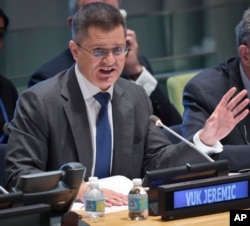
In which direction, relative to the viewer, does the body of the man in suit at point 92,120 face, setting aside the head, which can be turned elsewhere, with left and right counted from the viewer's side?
facing the viewer and to the right of the viewer

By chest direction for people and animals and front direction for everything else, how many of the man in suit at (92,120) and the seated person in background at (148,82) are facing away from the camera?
0

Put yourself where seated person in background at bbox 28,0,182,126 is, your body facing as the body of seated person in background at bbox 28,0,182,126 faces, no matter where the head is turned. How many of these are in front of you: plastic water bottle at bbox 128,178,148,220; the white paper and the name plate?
3

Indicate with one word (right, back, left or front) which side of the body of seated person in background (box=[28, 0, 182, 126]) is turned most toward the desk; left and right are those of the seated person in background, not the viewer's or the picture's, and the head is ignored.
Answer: front

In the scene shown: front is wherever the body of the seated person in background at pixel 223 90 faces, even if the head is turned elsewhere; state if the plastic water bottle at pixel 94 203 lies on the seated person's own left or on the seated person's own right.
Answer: on the seated person's own right

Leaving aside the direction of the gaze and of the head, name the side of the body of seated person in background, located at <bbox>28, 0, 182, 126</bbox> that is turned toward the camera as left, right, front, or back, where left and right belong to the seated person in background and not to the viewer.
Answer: front

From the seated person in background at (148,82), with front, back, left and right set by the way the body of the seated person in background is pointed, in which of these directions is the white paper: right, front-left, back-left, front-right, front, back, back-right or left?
front

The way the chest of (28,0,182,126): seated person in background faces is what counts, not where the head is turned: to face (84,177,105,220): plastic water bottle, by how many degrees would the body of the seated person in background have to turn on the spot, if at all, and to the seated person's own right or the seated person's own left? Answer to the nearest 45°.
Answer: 0° — they already face it

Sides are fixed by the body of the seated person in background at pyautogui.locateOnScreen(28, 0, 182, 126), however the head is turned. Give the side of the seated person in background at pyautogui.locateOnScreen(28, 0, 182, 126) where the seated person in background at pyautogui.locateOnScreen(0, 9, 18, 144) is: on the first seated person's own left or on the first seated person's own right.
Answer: on the first seated person's own right

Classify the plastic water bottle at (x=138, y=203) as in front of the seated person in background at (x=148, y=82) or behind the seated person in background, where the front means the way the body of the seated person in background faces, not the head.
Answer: in front

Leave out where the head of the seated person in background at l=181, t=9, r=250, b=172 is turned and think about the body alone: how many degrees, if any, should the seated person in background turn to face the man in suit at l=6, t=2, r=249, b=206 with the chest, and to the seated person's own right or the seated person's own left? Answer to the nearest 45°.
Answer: approximately 90° to the seated person's own right

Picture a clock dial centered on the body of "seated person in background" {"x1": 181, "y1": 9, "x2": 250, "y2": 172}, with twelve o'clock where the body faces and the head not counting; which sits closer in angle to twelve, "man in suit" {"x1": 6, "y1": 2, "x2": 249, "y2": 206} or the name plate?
the name plate

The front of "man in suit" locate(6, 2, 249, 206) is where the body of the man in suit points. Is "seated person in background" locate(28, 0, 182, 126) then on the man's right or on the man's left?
on the man's left
